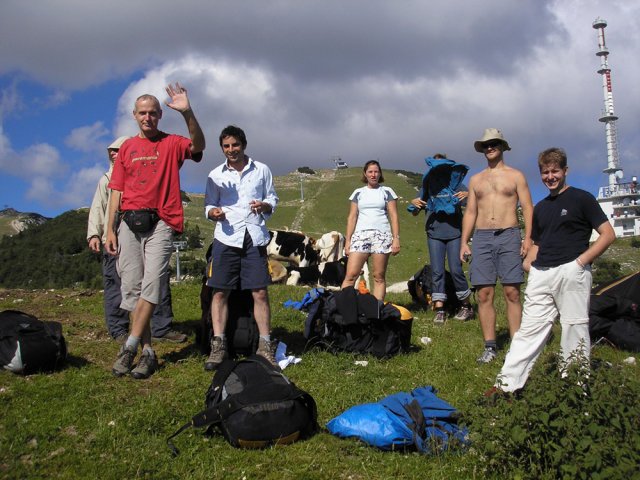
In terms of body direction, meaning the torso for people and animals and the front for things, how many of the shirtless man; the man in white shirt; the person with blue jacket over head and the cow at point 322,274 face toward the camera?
3

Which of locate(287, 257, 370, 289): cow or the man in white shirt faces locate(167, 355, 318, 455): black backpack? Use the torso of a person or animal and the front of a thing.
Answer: the man in white shirt

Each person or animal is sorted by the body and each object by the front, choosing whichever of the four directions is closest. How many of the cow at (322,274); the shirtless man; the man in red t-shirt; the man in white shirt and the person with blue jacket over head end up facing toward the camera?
4

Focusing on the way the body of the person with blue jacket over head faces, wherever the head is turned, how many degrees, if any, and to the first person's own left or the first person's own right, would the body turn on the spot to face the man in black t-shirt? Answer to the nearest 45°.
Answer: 0° — they already face them

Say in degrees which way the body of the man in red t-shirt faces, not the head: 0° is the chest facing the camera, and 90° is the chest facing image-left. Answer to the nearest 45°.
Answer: approximately 0°
